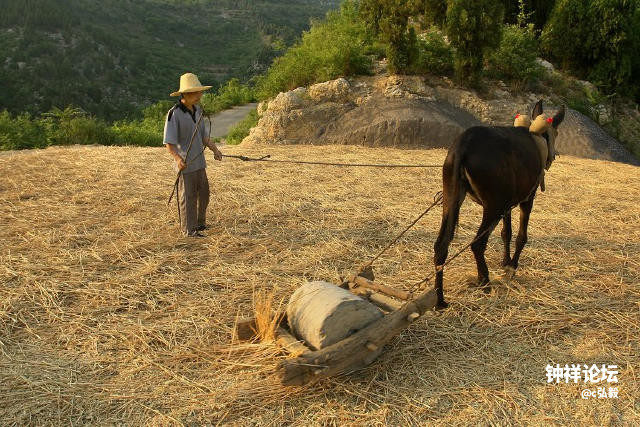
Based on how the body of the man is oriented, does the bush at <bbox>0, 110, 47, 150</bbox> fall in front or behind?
behind

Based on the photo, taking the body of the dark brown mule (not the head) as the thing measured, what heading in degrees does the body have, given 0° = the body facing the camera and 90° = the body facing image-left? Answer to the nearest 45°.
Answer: approximately 225°

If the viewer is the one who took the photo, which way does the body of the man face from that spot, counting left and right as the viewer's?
facing the viewer and to the right of the viewer

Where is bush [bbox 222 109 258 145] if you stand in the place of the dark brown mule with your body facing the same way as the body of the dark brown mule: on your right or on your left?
on your left

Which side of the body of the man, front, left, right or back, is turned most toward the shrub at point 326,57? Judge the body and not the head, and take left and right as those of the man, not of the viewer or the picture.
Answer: left

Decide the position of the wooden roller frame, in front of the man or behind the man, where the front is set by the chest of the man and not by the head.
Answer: in front

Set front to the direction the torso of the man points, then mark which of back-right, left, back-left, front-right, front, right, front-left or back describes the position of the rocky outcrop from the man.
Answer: left

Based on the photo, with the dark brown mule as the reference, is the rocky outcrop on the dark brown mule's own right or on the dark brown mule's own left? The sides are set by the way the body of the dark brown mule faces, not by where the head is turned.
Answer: on the dark brown mule's own left

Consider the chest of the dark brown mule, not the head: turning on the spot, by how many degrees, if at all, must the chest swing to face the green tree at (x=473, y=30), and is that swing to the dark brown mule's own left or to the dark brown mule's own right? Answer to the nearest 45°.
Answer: approximately 45° to the dark brown mule's own left

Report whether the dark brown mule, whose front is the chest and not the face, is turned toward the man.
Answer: no

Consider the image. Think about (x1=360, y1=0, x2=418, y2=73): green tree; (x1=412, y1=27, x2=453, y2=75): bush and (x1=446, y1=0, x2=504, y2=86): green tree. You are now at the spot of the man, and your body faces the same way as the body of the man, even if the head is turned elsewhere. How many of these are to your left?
3

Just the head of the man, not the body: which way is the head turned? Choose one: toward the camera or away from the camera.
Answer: toward the camera

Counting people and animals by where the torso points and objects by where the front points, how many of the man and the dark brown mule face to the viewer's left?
0
